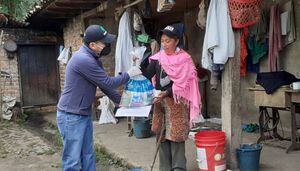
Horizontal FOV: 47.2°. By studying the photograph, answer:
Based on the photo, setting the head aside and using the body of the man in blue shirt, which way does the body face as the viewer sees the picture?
to the viewer's right

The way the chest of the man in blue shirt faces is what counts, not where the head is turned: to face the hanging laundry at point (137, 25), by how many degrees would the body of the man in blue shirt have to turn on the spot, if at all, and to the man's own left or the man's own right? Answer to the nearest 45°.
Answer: approximately 90° to the man's own left

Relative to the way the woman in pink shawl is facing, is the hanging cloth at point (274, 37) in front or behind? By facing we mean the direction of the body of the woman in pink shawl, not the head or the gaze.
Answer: behind

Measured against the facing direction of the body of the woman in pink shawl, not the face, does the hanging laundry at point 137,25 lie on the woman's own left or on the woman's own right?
on the woman's own right

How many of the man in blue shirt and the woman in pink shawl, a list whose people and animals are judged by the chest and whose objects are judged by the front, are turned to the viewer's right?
1

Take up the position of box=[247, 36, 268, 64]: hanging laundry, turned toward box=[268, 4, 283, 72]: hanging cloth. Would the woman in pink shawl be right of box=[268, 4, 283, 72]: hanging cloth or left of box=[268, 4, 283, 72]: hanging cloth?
right

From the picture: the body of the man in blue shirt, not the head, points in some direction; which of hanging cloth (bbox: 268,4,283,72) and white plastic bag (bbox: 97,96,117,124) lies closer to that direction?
the hanging cloth

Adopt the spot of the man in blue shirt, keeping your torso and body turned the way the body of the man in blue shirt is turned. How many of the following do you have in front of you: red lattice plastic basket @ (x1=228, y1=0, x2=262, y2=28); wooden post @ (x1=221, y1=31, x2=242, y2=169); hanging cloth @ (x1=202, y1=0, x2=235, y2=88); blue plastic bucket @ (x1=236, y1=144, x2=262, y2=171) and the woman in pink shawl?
5

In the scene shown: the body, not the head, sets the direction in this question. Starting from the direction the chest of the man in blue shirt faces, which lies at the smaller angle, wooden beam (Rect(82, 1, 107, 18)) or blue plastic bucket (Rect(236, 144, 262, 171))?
the blue plastic bucket

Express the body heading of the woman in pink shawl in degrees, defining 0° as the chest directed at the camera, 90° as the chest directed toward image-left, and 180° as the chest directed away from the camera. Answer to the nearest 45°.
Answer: approximately 45°

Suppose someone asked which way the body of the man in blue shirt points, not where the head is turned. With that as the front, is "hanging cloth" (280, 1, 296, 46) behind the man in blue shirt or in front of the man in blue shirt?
in front

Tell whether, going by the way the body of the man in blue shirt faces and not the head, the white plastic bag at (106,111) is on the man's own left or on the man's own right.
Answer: on the man's own left

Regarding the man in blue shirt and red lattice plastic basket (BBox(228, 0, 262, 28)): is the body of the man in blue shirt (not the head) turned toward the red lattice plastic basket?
yes

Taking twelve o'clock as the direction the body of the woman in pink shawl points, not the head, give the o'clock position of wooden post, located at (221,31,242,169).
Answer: The wooden post is roughly at 7 o'clock from the woman in pink shawl.
